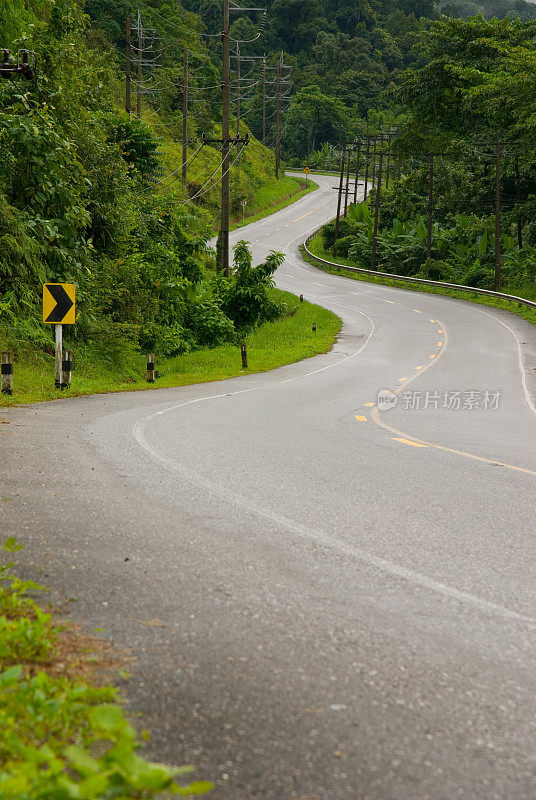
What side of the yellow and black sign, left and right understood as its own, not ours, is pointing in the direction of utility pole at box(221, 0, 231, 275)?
back

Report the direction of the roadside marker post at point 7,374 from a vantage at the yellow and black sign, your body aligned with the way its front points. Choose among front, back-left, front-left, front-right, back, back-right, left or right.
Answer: front-right

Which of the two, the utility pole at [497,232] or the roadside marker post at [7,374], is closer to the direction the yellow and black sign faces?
the roadside marker post

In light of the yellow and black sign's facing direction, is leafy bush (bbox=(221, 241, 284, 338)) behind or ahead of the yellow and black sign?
behind

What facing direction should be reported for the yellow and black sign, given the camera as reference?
facing the viewer

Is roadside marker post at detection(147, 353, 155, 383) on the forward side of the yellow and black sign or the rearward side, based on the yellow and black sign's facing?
on the rearward side

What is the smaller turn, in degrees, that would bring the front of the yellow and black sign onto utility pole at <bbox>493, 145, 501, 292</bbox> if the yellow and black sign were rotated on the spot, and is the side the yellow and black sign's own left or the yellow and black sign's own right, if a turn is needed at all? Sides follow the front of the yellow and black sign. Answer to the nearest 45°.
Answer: approximately 135° to the yellow and black sign's own left
